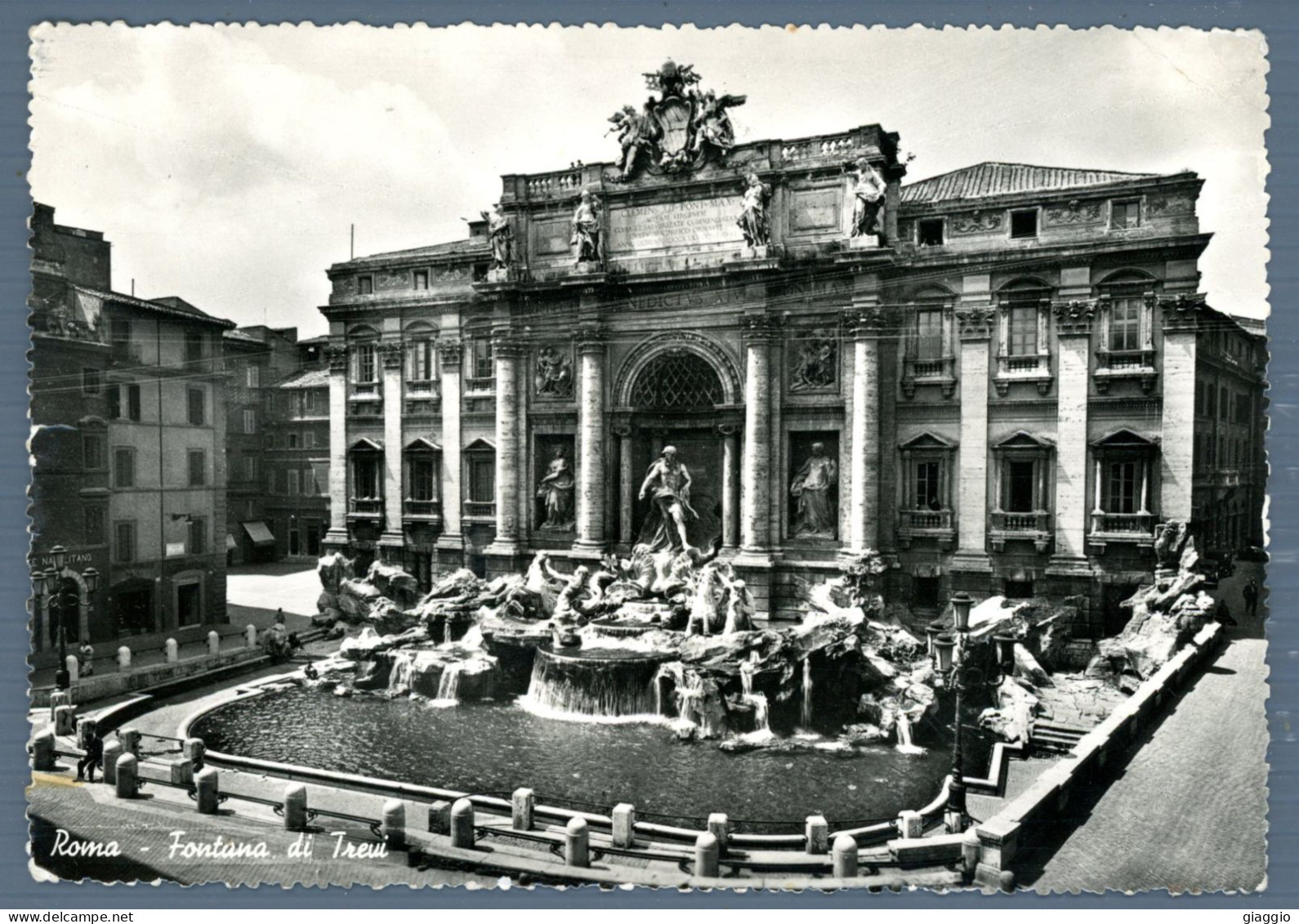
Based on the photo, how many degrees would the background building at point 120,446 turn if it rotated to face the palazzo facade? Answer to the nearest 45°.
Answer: approximately 45° to its left

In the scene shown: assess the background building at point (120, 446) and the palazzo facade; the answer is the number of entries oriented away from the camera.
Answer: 0

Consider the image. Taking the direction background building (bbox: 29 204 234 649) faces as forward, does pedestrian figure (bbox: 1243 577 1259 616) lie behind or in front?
in front

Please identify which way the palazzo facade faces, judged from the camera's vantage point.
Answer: facing the viewer and to the left of the viewer

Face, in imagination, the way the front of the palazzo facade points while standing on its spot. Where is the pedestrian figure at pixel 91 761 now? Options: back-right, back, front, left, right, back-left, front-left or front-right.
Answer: front

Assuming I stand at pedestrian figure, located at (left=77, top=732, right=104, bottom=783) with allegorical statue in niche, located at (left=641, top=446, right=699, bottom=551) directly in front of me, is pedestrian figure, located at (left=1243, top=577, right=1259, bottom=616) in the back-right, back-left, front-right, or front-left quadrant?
front-right

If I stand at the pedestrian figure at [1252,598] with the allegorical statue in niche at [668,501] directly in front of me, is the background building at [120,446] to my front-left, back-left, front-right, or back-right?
front-left

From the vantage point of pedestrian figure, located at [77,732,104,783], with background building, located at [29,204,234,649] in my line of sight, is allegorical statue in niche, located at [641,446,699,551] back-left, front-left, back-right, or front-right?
front-right
